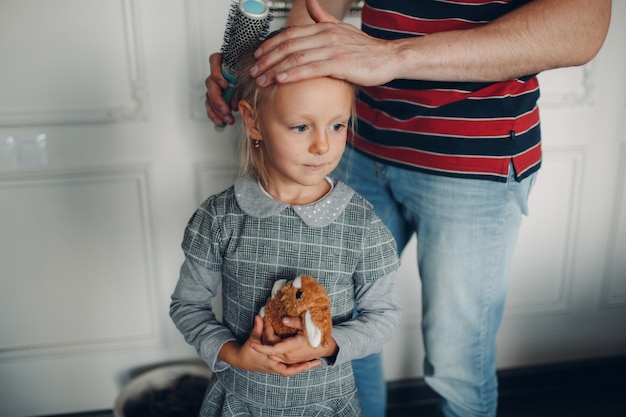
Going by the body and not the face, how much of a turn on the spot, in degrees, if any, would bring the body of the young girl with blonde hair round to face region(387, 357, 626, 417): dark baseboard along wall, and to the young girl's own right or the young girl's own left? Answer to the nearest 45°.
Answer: approximately 135° to the young girl's own left

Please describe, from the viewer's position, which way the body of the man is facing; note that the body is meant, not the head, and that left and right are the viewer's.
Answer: facing the viewer and to the left of the viewer

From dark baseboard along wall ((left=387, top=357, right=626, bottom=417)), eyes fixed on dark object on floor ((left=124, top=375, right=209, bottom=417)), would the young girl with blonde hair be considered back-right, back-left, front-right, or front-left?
front-left

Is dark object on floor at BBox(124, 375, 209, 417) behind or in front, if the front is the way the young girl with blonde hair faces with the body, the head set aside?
behind

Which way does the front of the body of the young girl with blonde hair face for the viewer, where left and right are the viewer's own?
facing the viewer
